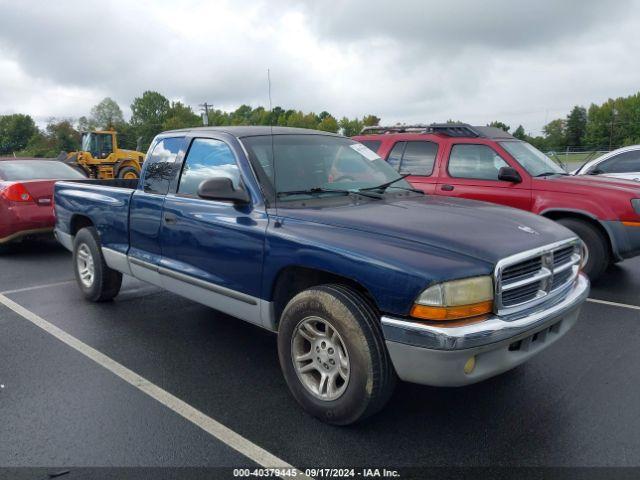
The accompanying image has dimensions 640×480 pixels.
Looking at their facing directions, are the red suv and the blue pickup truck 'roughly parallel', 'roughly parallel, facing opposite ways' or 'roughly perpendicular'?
roughly parallel

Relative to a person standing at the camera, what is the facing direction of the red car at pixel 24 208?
facing away from the viewer and to the left of the viewer

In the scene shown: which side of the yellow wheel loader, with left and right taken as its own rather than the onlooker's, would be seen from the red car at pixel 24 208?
left

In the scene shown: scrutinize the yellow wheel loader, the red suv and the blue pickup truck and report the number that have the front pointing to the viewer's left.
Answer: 1

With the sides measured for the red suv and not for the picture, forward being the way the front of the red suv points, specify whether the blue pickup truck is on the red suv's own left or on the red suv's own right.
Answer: on the red suv's own right

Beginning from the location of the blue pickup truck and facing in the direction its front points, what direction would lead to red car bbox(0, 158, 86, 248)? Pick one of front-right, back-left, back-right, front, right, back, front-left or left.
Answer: back

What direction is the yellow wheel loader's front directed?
to the viewer's left

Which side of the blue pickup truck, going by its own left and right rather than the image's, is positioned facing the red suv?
left

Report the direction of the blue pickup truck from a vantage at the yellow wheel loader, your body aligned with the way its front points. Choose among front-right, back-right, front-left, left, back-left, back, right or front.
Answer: left

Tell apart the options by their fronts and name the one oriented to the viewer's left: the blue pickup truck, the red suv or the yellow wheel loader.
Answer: the yellow wheel loader

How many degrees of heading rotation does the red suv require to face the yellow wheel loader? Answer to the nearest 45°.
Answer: approximately 180°

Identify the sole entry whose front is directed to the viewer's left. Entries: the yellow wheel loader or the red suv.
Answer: the yellow wheel loader

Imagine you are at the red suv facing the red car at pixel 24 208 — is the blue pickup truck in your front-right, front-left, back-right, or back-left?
front-left
